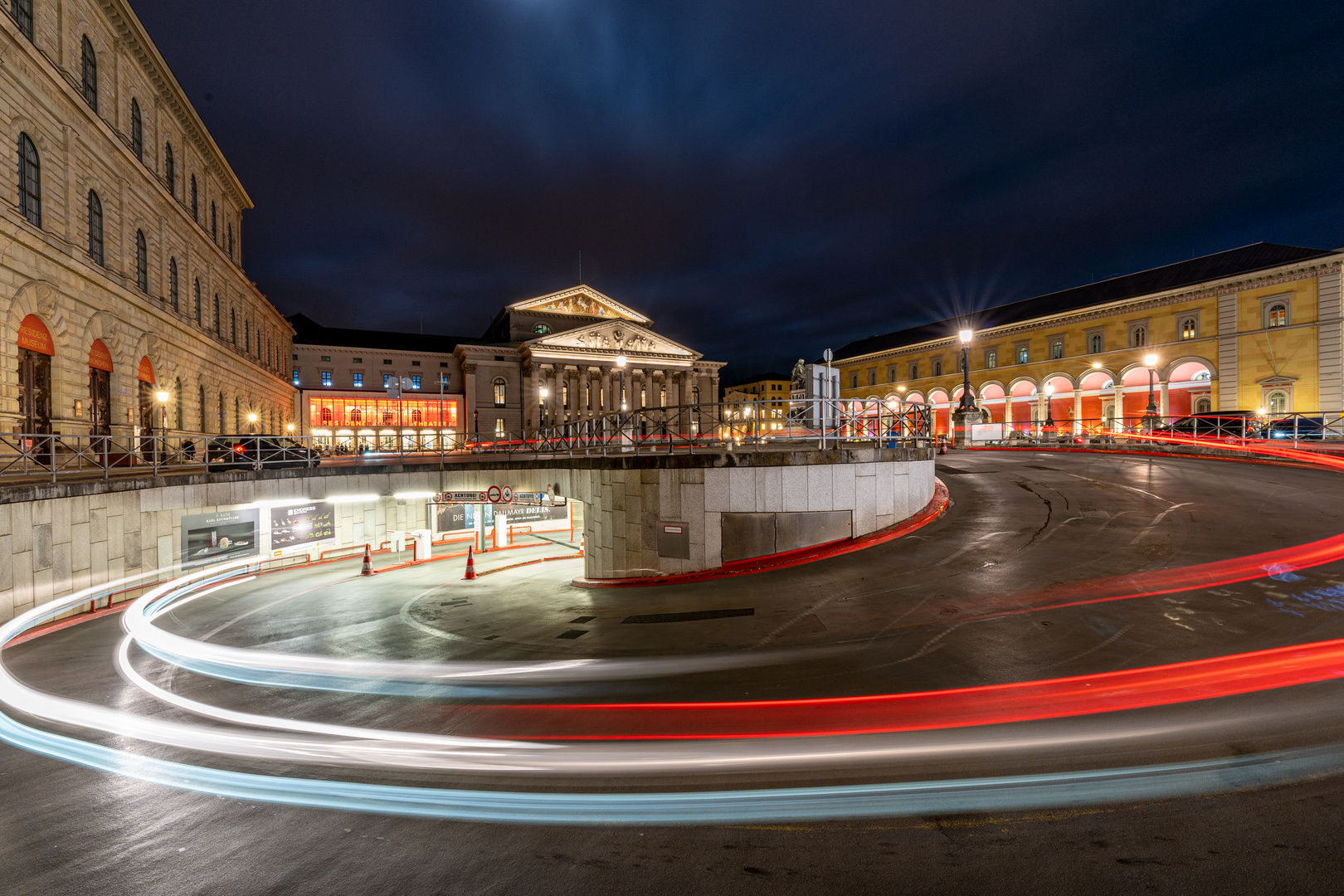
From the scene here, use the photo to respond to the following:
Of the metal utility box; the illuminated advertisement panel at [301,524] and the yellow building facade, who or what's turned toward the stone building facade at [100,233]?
the yellow building facade

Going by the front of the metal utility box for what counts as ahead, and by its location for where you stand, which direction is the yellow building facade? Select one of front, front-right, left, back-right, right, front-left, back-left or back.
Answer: back-left

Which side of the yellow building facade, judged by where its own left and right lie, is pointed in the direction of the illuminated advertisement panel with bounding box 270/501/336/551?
front

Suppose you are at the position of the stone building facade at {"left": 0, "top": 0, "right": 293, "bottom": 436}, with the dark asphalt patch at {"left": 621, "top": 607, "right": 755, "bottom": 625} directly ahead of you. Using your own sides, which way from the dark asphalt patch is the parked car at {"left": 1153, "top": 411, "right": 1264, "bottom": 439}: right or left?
left

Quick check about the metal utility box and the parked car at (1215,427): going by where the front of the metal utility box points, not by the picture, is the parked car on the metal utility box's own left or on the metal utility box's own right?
on the metal utility box's own left

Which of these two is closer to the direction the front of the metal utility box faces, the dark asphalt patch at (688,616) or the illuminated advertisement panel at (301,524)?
the dark asphalt patch

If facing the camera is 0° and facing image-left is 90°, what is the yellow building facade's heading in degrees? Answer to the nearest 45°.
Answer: approximately 45°

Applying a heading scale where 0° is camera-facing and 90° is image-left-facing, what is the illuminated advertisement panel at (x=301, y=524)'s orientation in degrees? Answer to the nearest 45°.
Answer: approximately 315°

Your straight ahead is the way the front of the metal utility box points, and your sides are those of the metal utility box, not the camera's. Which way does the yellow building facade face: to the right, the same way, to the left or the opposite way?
to the right

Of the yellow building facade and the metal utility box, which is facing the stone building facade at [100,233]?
the yellow building facade

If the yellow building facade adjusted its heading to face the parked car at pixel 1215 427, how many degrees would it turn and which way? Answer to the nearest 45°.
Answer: approximately 45° to its left

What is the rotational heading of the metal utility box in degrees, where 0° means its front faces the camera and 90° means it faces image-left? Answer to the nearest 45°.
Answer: approximately 0°

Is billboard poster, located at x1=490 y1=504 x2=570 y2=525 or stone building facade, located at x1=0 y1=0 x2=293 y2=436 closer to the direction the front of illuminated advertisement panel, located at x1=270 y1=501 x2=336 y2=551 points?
the billboard poster
